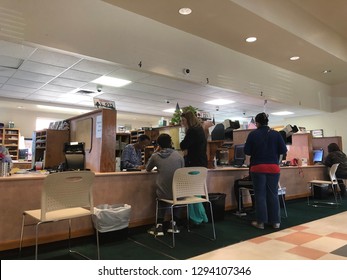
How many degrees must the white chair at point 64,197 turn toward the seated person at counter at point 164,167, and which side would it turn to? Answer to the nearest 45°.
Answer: approximately 90° to its right

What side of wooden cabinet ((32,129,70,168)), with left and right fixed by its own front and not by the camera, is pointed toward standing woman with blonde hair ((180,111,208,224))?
left

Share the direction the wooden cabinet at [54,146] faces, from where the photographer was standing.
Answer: facing the viewer and to the left of the viewer

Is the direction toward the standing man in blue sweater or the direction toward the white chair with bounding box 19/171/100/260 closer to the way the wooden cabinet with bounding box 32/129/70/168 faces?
the white chair

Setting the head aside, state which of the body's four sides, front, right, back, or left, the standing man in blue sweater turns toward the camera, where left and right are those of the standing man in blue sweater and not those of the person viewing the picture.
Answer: back

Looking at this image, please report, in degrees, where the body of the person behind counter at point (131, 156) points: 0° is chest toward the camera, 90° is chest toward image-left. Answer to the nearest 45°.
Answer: approximately 315°

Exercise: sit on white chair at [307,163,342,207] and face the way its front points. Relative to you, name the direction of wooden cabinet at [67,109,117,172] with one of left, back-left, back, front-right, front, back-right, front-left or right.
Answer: front-left

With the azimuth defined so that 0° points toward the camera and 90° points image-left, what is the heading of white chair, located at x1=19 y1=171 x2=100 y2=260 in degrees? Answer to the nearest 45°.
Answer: approximately 135°

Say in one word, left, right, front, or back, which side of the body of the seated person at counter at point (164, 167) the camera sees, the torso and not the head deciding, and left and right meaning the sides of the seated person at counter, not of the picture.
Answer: back

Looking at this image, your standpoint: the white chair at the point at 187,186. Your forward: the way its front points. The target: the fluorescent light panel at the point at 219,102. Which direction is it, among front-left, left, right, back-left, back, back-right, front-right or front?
front-right
